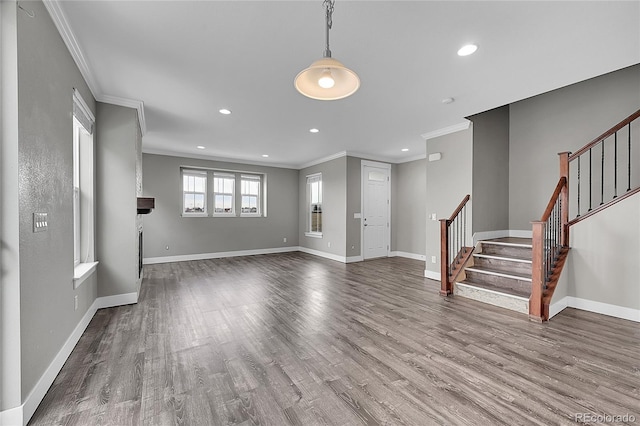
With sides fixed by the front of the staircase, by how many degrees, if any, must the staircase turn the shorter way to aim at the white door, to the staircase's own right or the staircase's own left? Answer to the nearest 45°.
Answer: approximately 90° to the staircase's own right

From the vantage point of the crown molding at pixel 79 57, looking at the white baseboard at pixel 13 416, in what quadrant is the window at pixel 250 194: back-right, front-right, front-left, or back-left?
back-left

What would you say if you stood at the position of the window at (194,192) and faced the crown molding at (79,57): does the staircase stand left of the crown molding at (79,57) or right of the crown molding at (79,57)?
left

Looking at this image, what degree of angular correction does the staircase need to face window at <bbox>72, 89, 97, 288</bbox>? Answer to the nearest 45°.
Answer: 0° — it already faces it

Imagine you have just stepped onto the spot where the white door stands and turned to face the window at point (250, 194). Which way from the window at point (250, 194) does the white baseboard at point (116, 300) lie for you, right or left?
left

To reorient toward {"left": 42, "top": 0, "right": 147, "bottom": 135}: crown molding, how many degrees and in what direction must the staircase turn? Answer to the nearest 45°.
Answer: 0° — it already faces it

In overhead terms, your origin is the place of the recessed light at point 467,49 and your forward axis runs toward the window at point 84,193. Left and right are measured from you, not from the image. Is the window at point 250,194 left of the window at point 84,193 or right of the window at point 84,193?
right

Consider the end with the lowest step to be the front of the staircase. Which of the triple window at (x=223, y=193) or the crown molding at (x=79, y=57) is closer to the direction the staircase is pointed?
the crown molding

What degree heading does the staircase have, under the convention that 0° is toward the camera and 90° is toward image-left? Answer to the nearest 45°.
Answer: approximately 45°
